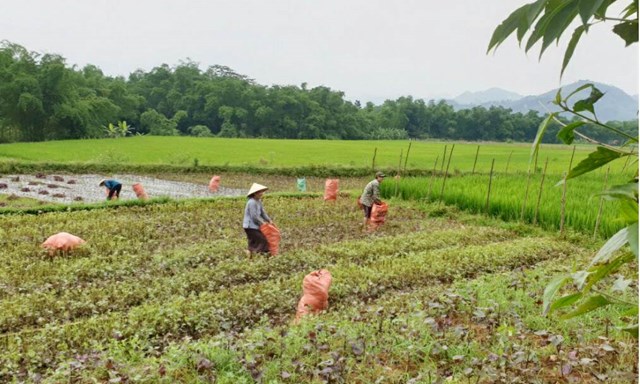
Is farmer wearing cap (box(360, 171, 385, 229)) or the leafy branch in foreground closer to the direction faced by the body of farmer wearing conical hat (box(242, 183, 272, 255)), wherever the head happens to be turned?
the farmer wearing cap

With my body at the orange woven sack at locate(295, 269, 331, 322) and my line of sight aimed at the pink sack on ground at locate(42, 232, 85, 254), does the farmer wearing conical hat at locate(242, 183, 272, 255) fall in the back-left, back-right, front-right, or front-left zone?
front-right

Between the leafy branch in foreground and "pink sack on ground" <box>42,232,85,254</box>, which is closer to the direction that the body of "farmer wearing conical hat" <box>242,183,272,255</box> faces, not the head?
the leafy branch in foreground

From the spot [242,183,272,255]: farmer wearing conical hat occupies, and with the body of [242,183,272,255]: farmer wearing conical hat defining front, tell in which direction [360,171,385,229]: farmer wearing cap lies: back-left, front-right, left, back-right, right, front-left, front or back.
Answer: front-left

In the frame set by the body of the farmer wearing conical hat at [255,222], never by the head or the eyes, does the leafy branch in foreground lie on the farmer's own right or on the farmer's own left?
on the farmer's own right

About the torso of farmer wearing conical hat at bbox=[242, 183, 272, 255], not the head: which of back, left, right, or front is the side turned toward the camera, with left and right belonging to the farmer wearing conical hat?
right

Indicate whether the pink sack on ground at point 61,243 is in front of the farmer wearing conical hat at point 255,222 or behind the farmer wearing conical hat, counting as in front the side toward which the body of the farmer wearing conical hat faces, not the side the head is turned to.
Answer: behind

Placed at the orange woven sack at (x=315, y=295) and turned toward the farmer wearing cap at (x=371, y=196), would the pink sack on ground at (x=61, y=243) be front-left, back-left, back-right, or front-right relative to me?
front-left
